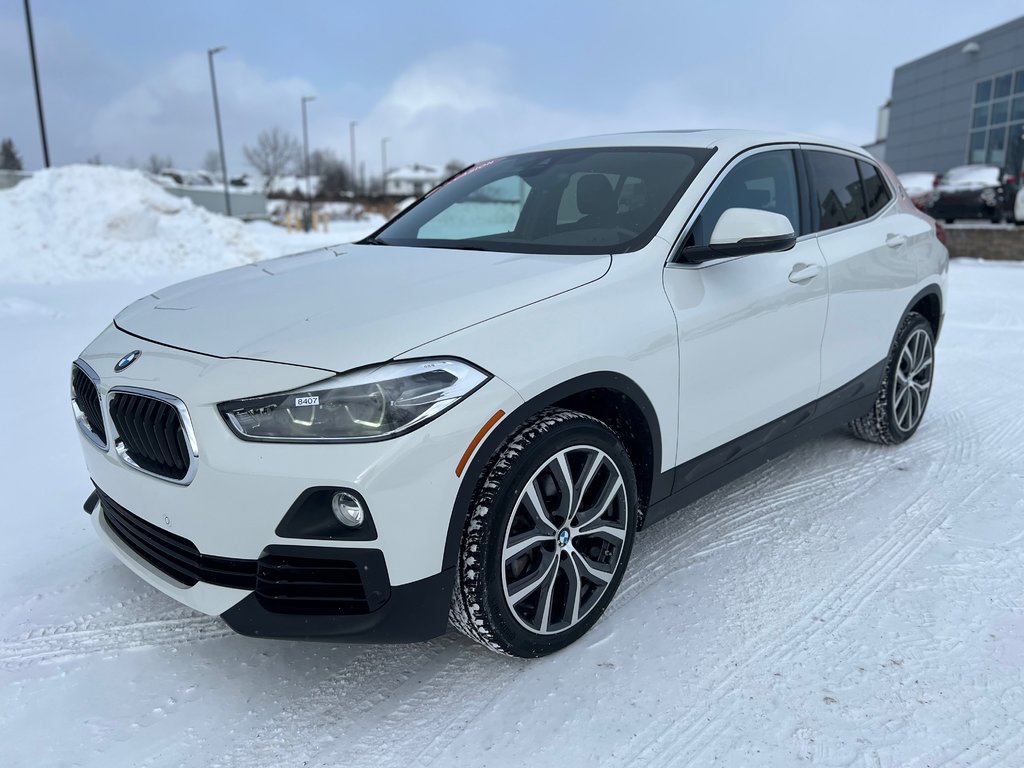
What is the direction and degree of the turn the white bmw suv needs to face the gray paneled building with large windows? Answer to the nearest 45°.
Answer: approximately 180°

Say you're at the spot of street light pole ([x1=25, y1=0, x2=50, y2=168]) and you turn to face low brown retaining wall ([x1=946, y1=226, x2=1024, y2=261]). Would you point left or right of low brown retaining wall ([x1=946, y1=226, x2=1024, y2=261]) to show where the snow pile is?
right

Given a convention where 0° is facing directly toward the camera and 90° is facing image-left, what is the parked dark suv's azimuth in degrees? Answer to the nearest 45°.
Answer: approximately 45°

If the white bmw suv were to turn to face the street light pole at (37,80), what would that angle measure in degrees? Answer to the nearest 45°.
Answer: approximately 90° to its right

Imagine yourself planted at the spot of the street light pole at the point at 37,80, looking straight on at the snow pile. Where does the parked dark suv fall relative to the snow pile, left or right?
left

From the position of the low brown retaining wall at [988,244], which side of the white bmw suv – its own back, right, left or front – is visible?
back

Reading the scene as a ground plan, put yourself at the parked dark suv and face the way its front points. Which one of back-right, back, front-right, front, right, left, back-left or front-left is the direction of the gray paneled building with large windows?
back-right

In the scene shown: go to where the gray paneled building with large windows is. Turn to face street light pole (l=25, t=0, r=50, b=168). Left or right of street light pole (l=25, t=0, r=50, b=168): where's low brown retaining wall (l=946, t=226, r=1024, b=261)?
left

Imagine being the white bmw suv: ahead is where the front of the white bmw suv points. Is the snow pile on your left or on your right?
on your right
